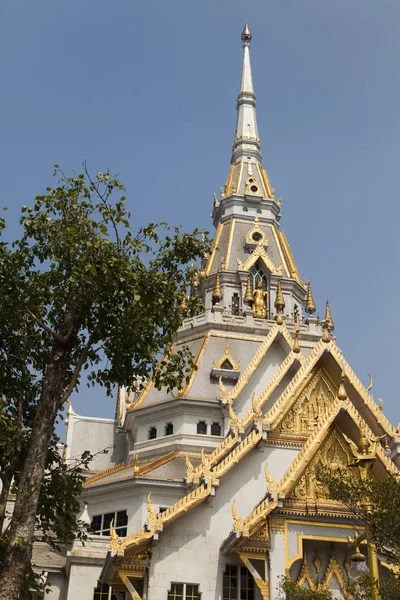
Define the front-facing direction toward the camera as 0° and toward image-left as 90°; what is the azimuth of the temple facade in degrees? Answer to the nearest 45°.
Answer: approximately 315°

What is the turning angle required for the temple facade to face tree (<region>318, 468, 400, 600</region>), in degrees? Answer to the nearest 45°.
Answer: approximately 45° to its right

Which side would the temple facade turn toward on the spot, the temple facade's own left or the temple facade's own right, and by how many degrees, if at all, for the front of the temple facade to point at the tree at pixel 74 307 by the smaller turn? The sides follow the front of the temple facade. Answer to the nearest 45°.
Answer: approximately 90° to the temple facade's own right
